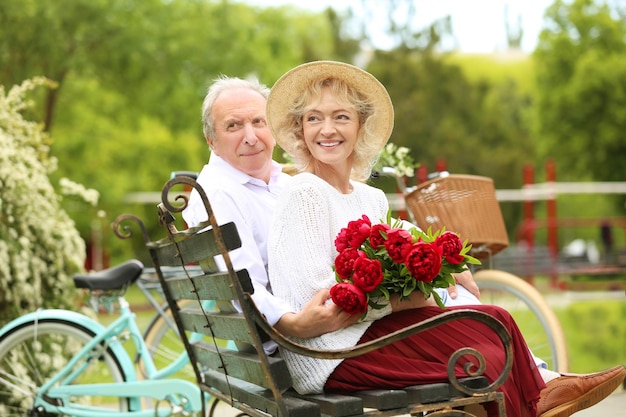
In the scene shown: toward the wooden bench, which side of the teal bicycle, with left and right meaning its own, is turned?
right

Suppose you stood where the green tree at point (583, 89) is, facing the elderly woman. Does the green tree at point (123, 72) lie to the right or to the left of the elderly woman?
right

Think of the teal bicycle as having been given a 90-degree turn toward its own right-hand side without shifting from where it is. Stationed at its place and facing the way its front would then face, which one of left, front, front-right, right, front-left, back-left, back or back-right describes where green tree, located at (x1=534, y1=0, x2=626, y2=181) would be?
back-left

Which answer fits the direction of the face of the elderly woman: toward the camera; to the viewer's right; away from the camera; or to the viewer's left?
toward the camera

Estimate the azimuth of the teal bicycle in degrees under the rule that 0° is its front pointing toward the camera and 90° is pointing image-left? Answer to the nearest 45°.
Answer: approximately 270°

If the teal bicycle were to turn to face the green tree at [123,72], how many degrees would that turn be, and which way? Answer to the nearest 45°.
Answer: approximately 90° to its left
